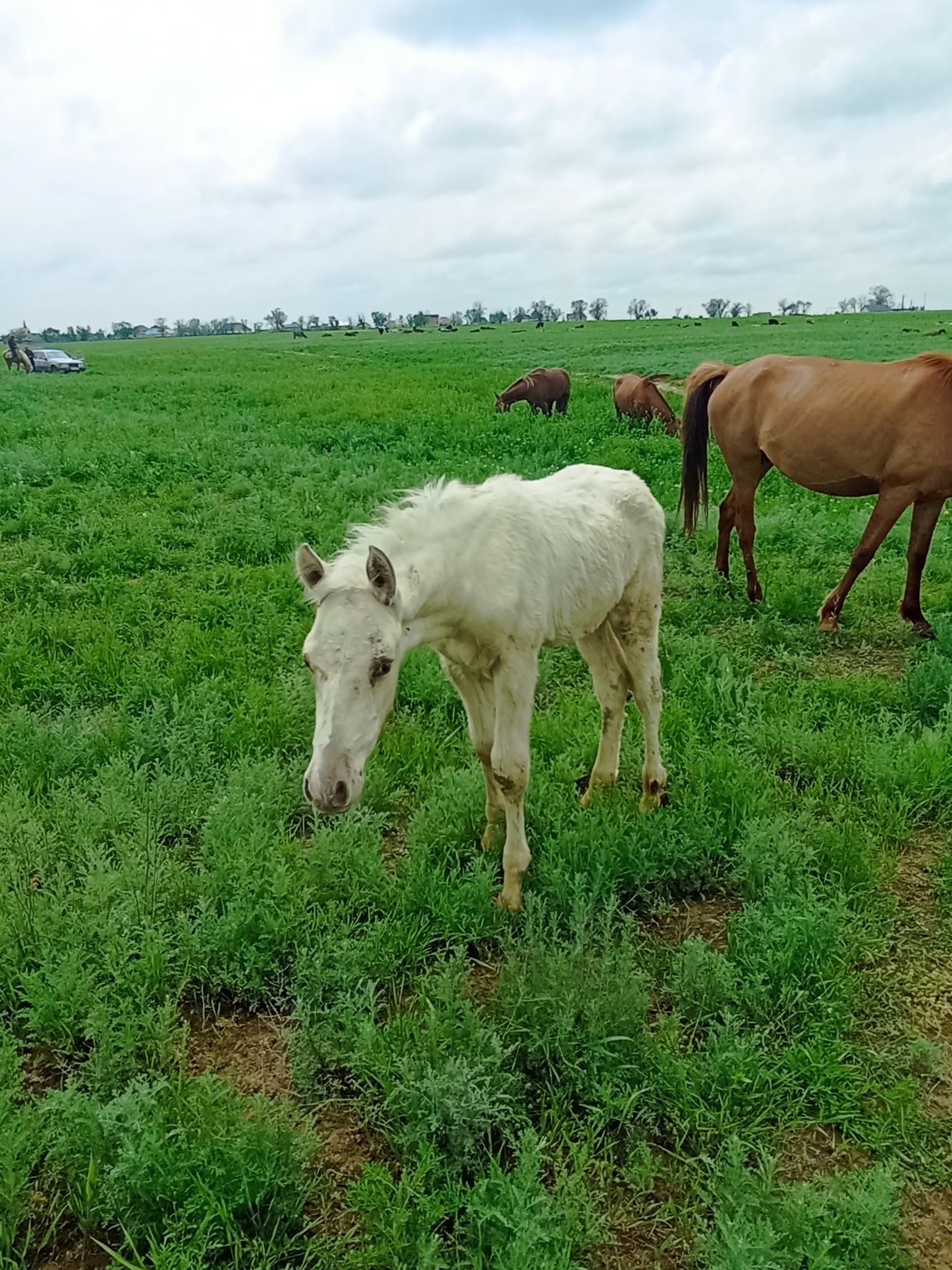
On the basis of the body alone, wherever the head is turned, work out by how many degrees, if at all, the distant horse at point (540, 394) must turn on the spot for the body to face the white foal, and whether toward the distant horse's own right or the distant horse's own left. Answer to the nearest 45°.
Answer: approximately 90° to the distant horse's own left

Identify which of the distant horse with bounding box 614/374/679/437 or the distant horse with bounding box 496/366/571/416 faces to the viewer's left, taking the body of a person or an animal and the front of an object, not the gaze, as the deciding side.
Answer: the distant horse with bounding box 496/366/571/416

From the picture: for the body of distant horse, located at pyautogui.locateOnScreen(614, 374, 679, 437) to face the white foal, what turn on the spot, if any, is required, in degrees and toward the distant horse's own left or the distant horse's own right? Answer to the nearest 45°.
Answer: approximately 45° to the distant horse's own right

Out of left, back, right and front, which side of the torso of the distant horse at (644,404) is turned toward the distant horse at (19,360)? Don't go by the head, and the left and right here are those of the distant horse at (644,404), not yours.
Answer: back

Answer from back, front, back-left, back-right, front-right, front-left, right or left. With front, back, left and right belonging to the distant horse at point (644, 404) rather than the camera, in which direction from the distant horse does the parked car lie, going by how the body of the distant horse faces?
back

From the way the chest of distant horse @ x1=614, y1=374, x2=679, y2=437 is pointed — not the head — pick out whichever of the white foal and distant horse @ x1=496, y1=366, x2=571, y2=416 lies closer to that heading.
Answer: the white foal

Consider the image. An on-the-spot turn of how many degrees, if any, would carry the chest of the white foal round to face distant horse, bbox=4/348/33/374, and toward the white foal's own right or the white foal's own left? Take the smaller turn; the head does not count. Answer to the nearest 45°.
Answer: approximately 90° to the white foal's own right

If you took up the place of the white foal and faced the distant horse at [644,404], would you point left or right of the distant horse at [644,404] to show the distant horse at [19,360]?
left

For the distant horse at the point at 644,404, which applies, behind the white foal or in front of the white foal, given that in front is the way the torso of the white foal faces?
behind

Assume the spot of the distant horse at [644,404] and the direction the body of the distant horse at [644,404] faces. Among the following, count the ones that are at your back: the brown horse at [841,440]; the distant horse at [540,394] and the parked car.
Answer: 2

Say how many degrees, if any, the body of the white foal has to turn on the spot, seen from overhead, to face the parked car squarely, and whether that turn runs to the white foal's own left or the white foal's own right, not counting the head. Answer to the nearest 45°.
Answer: approximately 90° to the white foal's own right

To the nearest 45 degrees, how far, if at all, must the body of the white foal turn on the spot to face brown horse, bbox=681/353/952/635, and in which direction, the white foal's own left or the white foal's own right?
approximately 180°

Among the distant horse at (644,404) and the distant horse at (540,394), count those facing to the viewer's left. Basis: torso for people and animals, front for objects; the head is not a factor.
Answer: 1

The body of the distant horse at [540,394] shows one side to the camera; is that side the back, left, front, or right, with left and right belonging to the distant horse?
left
